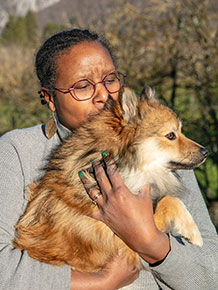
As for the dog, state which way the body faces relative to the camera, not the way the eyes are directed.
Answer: to the viewer's right
